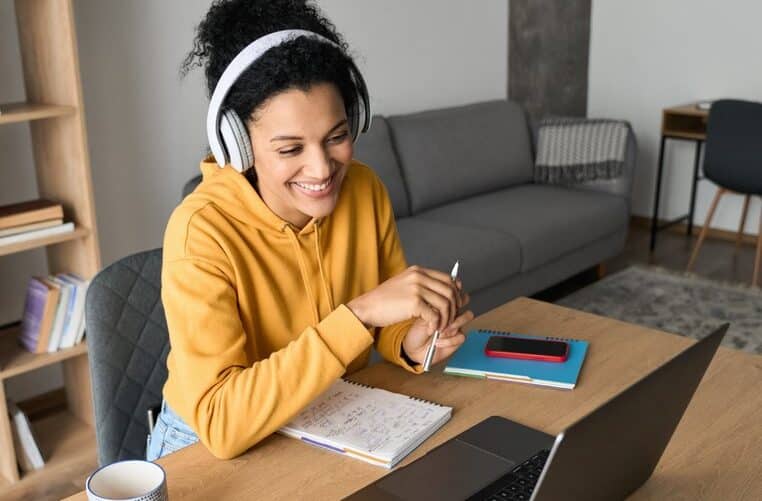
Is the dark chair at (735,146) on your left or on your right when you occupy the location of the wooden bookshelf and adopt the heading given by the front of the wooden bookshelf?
on your left

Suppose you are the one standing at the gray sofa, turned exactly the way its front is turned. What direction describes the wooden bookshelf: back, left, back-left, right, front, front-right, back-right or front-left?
right

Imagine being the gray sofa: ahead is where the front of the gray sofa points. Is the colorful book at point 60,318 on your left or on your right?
on your right

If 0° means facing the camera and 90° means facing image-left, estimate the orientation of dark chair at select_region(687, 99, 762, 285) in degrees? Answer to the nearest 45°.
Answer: approximately 225°

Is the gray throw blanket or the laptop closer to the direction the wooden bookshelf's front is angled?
the laptop

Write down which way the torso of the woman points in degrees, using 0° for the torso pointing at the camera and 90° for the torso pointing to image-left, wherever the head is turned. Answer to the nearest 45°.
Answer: approximately 315°

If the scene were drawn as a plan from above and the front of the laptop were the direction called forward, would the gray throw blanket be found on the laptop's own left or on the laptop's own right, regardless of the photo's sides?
on the laptop's own right

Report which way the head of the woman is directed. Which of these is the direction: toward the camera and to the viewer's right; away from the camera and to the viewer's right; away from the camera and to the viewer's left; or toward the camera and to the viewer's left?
toward the camera and to the viewer's right

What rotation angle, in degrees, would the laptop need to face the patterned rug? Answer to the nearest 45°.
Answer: approximately 45° to its right

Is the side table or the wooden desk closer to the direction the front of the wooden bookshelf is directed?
the wooden desk
